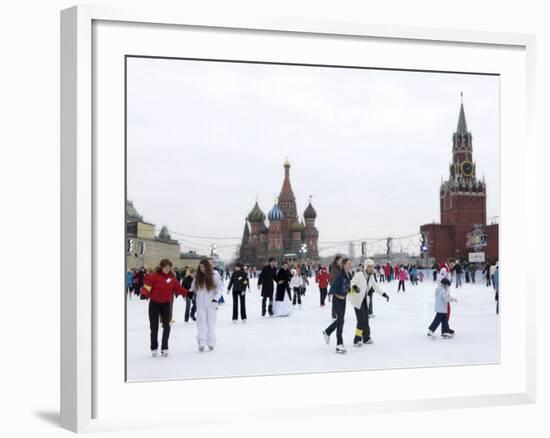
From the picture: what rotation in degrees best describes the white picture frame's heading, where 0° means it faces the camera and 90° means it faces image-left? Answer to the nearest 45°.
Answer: approximately 315°
